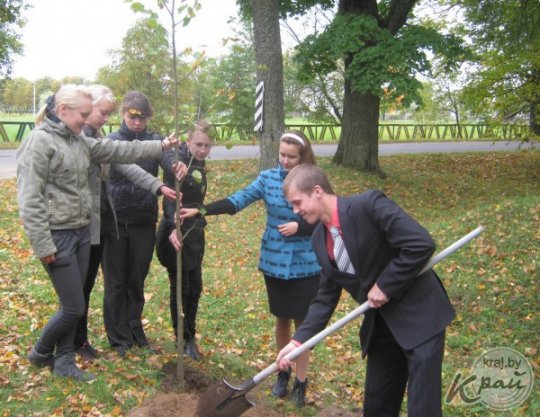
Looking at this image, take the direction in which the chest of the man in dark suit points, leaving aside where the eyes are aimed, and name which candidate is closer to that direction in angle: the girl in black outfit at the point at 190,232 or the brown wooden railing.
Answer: the girl in black outfit

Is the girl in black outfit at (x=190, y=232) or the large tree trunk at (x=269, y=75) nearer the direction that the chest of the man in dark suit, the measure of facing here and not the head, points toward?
the girl in black outfit

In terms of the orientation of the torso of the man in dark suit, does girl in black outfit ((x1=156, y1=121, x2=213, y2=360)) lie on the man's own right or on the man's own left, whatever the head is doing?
on the man's own right

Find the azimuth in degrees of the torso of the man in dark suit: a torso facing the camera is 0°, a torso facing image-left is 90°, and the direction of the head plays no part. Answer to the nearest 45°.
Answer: approximately 45°

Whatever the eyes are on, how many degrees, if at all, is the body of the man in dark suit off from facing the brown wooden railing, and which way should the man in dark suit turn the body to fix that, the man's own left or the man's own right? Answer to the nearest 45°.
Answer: approximately 135° to the man's own right

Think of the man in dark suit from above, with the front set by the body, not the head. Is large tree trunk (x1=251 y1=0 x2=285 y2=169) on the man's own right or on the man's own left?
on the man's own right
